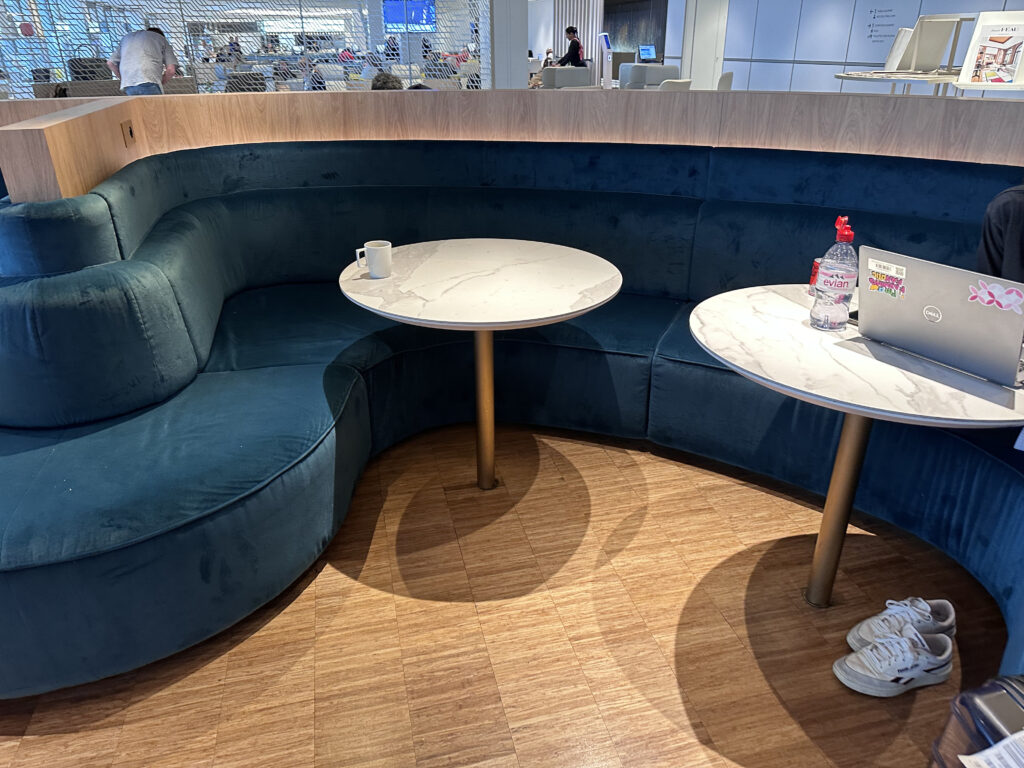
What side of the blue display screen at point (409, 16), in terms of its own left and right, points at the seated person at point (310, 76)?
front

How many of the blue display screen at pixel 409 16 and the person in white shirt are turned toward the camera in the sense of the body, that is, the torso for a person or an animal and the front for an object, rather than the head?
1

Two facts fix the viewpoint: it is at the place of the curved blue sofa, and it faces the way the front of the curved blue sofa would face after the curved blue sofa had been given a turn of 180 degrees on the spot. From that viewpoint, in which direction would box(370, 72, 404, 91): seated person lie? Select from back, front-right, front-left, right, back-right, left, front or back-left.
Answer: front

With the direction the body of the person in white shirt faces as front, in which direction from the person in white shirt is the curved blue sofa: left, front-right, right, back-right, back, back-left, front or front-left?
back

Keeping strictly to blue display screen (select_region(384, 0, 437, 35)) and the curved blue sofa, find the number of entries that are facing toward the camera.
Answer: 2

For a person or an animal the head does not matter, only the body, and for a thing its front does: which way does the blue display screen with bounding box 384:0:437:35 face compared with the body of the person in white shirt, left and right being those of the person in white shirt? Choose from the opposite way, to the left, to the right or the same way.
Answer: the opposite way

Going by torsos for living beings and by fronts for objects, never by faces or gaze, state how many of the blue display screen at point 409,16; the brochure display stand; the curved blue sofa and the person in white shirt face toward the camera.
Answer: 3

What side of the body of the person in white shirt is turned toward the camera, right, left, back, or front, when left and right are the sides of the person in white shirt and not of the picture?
back

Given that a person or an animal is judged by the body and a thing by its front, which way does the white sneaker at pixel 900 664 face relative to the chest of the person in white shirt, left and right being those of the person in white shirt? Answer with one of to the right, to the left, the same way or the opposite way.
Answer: to the left

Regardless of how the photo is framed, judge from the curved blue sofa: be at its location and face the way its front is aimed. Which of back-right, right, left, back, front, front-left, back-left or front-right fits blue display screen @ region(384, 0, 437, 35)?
back

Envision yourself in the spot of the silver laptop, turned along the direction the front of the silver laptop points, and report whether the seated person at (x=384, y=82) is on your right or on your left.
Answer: on your left
